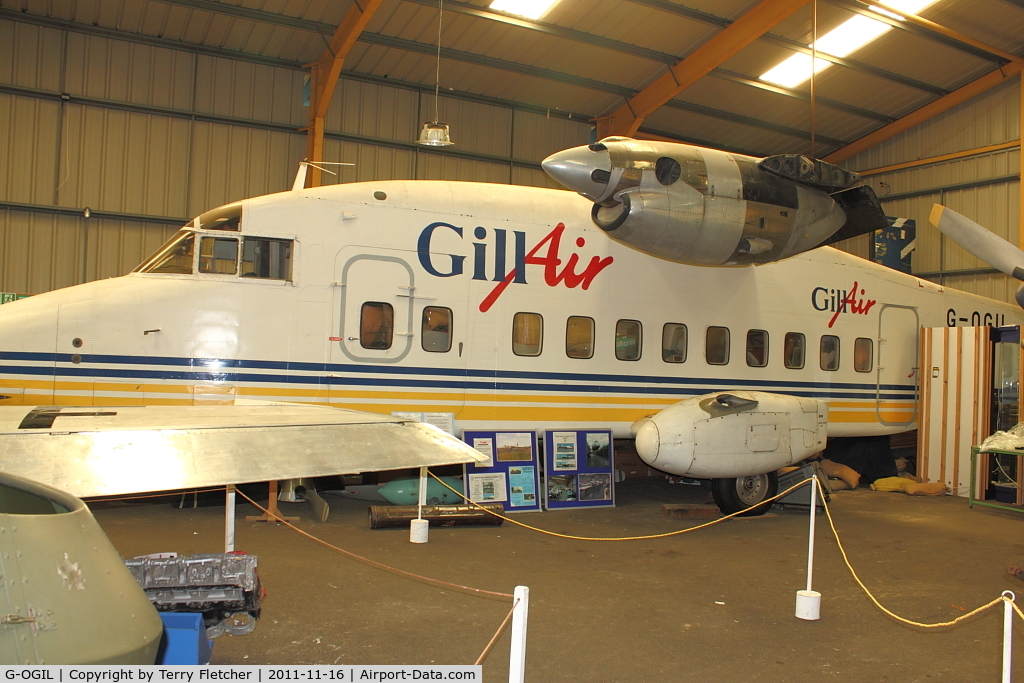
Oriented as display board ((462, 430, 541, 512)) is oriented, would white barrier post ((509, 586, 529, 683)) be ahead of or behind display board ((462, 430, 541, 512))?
ahead

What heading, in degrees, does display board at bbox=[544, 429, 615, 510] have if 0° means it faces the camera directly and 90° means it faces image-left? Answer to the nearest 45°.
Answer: approximately 0°

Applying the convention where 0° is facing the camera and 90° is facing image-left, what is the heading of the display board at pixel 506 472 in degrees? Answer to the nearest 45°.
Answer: approximately 0°

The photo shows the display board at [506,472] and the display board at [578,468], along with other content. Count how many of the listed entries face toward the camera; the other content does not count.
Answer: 2

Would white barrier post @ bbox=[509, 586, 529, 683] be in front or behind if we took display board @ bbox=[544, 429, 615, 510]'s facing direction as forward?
in front

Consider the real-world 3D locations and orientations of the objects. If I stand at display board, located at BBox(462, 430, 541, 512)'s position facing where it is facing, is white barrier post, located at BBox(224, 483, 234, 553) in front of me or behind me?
in front

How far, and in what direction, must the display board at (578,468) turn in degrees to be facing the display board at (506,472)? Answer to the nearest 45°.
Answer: approximately 45° to its right
